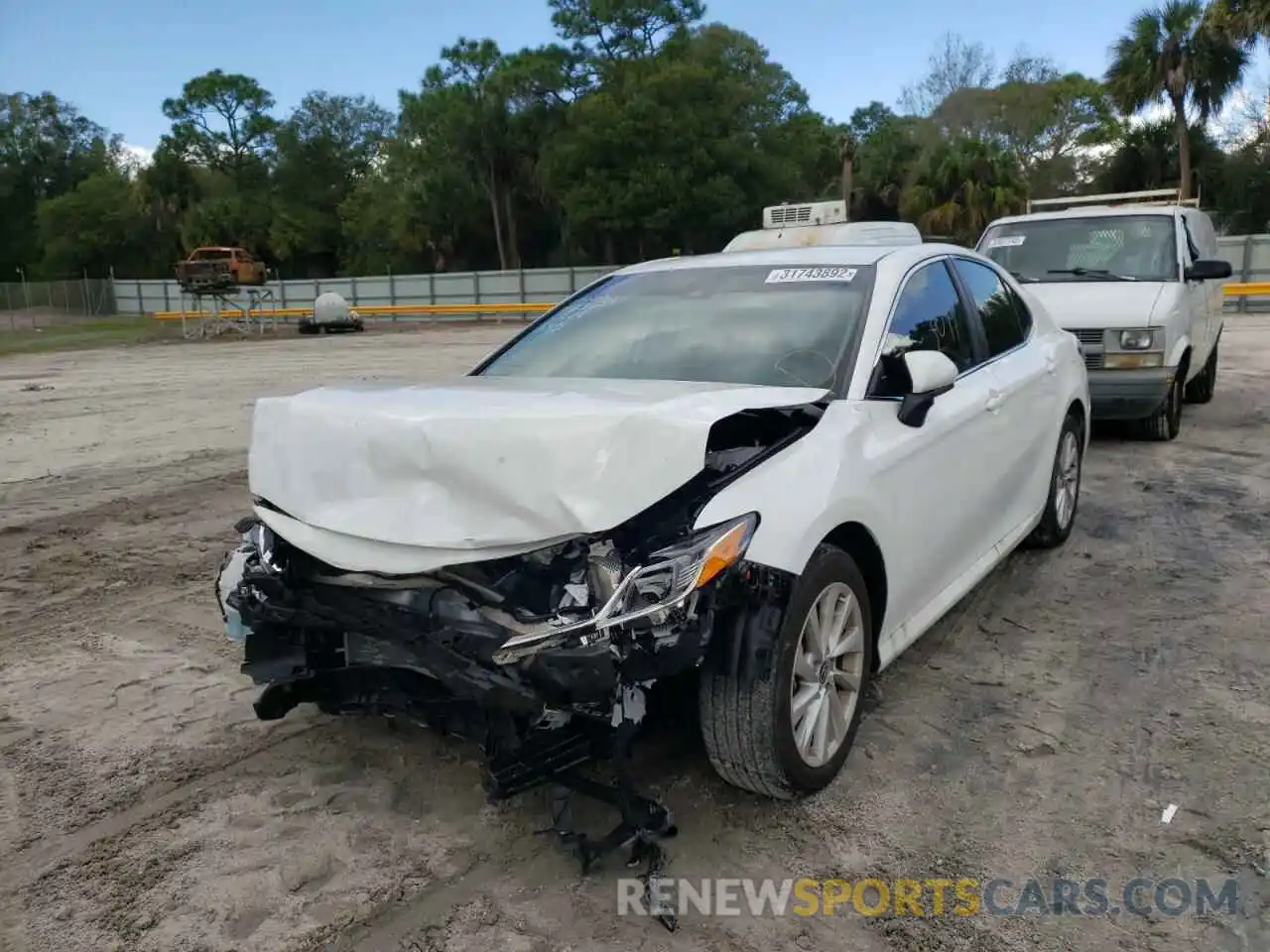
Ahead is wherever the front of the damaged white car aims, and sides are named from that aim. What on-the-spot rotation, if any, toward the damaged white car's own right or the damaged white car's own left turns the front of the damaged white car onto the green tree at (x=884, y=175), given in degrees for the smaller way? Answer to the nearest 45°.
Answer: approximately 135° to the damaged white car's own right

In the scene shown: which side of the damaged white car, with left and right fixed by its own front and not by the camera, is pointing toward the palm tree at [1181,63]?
back

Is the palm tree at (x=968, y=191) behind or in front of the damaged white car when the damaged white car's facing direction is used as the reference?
behind

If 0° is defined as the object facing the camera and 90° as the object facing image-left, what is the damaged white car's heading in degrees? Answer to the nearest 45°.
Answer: approximately 45°

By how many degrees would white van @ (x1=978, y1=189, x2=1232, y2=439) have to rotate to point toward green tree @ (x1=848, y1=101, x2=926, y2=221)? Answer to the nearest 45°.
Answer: approximately 180°

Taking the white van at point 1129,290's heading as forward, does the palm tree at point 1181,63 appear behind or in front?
behind

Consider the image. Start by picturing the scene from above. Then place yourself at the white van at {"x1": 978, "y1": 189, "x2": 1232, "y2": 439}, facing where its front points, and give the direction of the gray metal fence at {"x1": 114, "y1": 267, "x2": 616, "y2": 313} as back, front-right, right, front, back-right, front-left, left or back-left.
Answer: back-right

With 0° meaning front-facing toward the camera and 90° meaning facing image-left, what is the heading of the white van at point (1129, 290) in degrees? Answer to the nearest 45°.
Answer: approximately 0°

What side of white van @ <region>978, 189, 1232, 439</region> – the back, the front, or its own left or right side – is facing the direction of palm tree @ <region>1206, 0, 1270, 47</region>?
back

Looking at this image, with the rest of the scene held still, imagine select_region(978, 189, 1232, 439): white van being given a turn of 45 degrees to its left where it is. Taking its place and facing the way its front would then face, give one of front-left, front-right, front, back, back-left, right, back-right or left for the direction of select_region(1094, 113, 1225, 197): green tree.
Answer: back-left

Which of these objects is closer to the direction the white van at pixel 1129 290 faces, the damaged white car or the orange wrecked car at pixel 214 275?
the damaged white car

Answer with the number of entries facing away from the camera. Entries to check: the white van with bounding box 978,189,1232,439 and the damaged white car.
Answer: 0
